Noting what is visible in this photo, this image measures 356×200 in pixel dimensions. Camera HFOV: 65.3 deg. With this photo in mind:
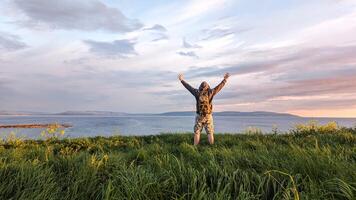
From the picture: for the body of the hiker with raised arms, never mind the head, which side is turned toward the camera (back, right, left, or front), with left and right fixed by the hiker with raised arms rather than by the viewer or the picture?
back
